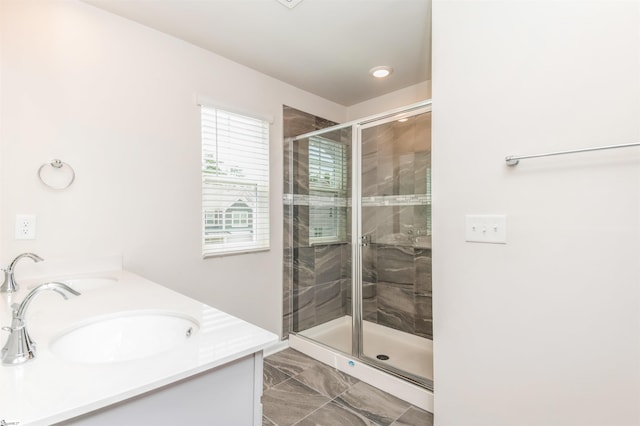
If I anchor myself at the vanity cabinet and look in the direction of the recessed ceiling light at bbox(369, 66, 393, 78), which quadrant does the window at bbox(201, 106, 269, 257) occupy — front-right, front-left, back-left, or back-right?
front-left

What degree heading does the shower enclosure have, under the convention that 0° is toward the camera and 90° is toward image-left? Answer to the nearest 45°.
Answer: approximately 45°

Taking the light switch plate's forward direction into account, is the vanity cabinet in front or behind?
in front

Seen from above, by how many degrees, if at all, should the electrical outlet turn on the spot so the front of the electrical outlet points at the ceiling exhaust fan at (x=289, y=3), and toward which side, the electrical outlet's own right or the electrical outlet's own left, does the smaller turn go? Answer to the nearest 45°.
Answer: approximately 45° to the electrical outlet's own left

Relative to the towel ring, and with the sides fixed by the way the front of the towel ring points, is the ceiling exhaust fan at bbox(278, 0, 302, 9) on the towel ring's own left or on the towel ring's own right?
on the towel ring's own left

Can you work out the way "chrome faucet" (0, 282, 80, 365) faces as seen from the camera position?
facing to the right of the viewer

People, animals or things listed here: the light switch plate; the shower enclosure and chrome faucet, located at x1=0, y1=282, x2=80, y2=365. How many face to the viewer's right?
1

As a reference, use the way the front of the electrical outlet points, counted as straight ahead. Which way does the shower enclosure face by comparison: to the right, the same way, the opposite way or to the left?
to the right
